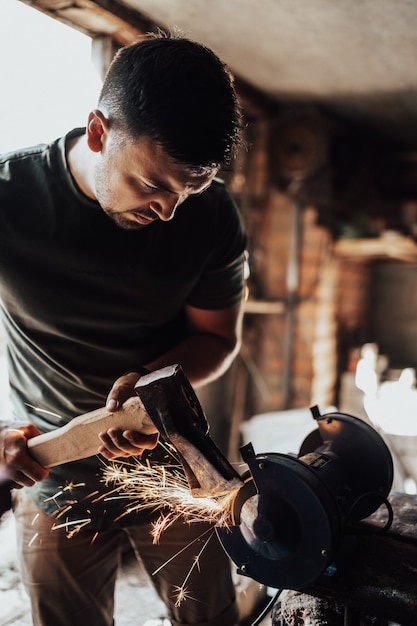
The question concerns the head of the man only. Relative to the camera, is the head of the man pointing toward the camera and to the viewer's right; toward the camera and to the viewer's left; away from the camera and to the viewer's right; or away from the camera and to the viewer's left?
toward the camera and to the viewer's right

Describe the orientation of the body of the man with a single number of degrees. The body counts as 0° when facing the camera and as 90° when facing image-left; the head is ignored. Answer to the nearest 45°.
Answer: approximately 315°

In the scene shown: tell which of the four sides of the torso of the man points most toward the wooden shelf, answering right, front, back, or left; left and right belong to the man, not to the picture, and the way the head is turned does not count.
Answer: left
